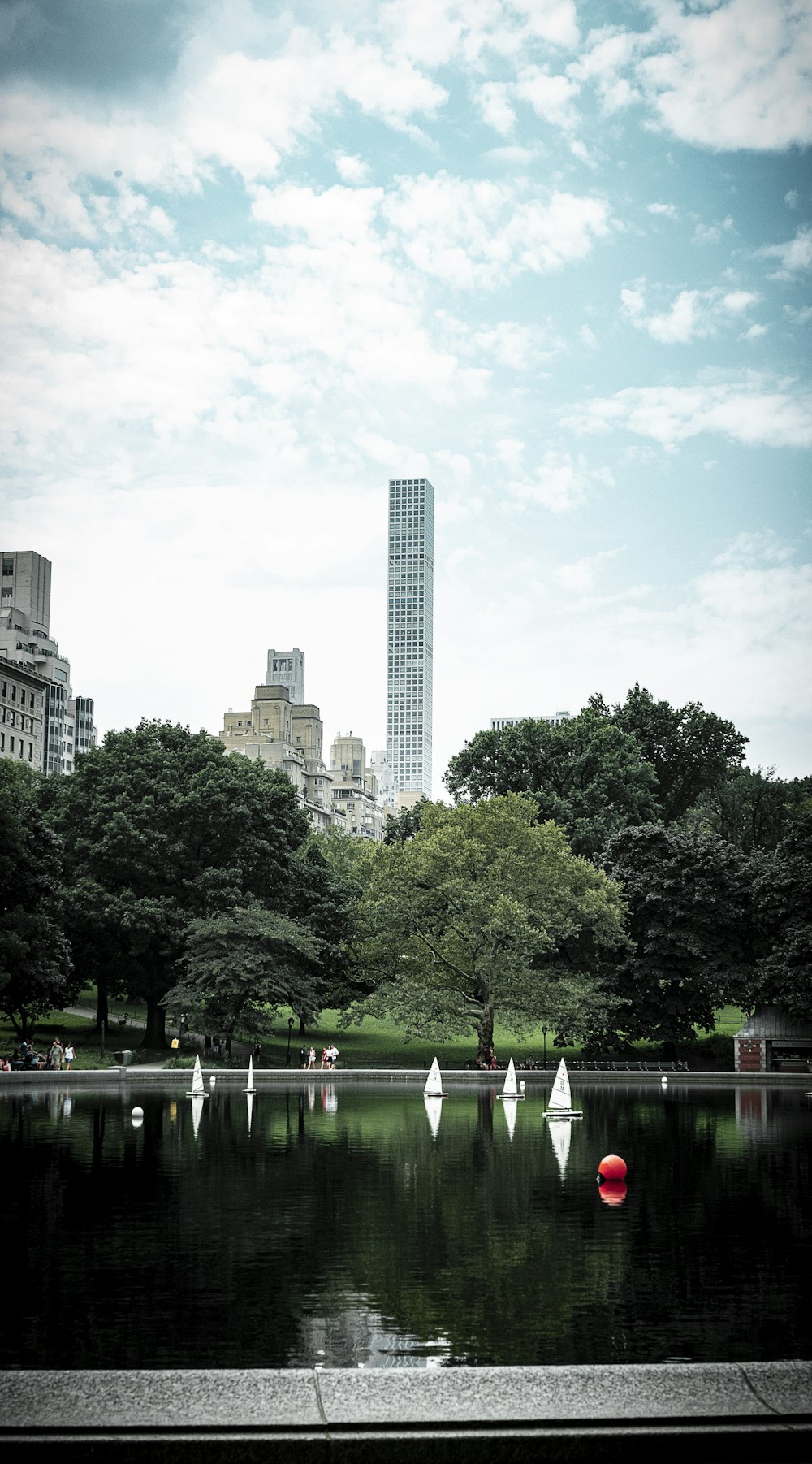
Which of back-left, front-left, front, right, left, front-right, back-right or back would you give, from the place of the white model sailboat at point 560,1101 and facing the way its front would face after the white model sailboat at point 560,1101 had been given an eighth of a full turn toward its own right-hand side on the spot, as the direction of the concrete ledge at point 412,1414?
front-right

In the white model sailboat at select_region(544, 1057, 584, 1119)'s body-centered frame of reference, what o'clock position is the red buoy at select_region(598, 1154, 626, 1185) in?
The red buoy is roughly at 3 o'clock from the white model sailboat.
